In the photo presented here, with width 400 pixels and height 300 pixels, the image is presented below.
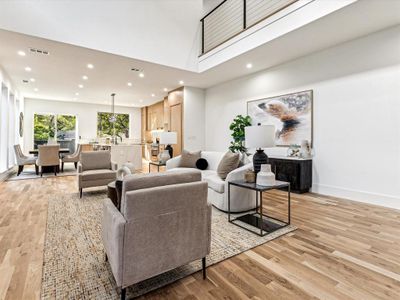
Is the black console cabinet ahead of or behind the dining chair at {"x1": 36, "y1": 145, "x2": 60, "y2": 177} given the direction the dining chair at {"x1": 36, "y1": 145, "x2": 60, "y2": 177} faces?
behind

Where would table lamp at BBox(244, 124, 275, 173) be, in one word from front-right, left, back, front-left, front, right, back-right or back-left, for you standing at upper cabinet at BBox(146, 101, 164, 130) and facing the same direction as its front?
front-left

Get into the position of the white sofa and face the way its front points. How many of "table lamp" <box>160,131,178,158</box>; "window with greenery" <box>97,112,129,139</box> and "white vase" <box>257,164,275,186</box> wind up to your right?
2

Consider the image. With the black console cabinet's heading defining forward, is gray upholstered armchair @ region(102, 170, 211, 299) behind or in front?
in front

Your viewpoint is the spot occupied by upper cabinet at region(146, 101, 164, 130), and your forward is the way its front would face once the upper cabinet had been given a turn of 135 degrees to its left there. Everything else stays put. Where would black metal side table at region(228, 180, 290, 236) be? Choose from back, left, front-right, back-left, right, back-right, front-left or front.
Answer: right

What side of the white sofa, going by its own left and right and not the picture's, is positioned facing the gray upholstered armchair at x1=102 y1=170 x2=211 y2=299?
front

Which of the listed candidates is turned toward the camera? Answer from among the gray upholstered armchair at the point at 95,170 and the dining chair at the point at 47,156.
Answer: the gray upholstered armchair

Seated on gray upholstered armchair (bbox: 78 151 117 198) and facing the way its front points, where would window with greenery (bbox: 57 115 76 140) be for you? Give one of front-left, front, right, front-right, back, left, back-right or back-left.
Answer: back

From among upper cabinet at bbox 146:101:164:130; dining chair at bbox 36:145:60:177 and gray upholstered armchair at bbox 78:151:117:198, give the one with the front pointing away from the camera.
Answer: the dining chair

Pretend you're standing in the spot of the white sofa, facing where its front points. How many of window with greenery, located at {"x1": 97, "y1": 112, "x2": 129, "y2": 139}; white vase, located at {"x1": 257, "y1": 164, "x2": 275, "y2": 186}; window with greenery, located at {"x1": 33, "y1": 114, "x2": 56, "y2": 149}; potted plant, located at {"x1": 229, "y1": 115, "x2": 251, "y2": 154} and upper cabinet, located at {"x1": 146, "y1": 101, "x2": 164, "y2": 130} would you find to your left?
1

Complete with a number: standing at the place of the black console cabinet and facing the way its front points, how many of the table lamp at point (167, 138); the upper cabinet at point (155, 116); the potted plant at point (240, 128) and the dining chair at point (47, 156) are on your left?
0

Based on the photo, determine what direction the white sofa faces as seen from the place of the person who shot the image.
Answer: facing the viewer and to the left of the viewer

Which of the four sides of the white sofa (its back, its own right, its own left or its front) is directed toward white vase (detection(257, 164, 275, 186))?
left

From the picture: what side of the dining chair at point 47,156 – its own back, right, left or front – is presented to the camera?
back

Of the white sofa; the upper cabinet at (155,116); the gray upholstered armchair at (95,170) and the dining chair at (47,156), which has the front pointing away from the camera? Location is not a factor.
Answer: the dining chair

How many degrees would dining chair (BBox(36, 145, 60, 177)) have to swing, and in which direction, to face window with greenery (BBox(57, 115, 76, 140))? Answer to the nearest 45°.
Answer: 0° — it already faces it

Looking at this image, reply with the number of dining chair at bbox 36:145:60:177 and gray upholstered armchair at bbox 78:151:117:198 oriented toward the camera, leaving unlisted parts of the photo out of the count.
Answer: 1

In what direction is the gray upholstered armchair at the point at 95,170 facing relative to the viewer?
toward the camera
